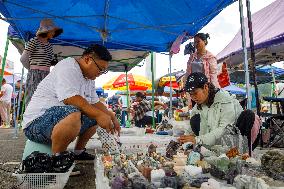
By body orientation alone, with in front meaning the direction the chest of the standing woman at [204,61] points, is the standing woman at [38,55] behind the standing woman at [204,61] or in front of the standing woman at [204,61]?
in front

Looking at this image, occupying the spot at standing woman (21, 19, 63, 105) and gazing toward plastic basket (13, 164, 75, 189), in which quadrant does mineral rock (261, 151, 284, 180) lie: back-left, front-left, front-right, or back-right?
front-left

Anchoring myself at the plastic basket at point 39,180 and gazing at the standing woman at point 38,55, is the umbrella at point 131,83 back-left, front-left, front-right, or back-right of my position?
front-right

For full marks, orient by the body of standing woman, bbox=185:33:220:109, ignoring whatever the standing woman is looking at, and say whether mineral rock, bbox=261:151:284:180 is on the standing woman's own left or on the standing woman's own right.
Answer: on the standing woman's own left

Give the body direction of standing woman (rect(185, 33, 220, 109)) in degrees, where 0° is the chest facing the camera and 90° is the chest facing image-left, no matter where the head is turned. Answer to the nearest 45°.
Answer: approximately 45°

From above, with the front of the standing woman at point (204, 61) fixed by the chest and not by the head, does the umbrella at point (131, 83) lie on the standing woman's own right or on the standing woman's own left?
on the standing woman's own right

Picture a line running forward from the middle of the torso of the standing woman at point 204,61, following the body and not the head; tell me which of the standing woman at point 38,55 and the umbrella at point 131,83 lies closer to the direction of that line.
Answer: the standing woman

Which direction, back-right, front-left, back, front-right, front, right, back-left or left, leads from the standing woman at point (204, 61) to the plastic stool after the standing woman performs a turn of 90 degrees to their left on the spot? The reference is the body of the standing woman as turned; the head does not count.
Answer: right

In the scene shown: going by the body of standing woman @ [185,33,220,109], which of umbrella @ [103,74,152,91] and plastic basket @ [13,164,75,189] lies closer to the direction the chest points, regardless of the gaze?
the plastic basket

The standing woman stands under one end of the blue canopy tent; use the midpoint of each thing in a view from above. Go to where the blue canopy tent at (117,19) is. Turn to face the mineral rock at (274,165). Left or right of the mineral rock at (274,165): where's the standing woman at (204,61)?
left

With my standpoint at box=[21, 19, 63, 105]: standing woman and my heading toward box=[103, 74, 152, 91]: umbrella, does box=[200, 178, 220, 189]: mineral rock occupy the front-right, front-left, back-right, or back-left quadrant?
back-right
